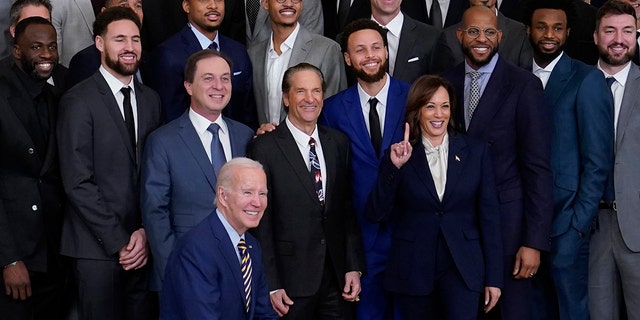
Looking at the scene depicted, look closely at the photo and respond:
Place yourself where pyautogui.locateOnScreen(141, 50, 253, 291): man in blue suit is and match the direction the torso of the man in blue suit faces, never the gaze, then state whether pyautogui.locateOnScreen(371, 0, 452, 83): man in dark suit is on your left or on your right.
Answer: on your left

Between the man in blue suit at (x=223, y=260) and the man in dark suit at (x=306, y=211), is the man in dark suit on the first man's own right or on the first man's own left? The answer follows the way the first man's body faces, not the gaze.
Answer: on the first man's own left

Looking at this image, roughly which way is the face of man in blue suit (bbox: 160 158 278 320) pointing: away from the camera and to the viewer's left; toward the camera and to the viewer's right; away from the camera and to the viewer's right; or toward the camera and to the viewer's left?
toward the camera and to the viewer's right
